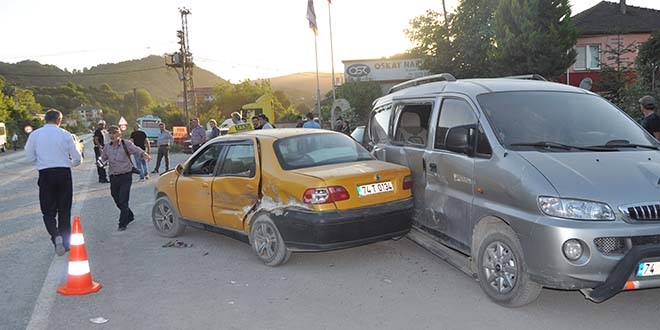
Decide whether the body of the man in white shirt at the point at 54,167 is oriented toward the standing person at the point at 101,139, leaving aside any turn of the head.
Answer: yes

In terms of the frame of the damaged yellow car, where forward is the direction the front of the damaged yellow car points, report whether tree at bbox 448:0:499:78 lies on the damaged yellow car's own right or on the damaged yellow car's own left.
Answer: on the damaged yellow car's own right

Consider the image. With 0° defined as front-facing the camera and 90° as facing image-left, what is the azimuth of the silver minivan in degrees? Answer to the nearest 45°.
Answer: approximately 315°

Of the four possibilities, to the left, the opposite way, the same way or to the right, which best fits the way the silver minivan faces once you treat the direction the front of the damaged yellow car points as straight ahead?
the opposite way

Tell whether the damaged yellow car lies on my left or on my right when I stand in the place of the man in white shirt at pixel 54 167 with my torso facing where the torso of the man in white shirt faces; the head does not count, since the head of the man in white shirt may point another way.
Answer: on my right

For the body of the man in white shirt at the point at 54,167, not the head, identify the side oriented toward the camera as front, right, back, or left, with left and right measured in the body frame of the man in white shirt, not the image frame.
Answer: back

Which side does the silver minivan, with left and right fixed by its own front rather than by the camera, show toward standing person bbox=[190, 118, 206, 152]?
back

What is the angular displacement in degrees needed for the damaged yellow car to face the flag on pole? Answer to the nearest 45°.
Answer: approximately 45° to its right

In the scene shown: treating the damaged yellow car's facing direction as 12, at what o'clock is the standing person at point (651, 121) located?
The standing person is roughly at 4 o'clock from the damaged yellow car.

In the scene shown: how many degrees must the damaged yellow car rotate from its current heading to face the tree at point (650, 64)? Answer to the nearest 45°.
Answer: approximately 90° to its right

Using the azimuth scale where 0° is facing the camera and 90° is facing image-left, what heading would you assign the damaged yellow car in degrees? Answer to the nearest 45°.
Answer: approximately 135°
